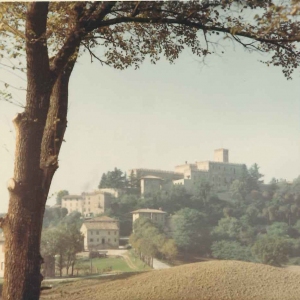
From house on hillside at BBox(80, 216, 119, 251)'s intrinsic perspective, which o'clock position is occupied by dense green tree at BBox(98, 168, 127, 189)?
The dense green tree is roughly at 6 o'clock from the house on hillside.

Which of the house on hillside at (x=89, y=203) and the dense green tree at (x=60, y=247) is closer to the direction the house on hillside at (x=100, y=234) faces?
the dense green tree

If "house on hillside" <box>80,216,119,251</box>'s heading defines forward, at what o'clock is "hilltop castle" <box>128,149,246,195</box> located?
The hilltop castle is roughly at 7 o'clock from the house on hillside.

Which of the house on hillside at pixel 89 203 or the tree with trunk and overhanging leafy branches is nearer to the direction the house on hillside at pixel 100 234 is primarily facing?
the tree with trunk and overhanging leafy branches

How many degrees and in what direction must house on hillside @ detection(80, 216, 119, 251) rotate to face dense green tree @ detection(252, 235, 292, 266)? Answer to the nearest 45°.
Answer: approximately 90° to its left

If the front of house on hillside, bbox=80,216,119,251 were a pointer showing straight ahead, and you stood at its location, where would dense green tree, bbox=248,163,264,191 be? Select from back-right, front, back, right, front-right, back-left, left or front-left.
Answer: back-left

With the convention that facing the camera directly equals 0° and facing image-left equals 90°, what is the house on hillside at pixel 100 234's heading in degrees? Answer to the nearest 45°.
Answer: approximately 0°

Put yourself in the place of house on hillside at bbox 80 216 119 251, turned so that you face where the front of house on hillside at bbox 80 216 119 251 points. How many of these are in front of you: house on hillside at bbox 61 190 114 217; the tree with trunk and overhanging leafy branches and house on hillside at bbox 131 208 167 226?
1

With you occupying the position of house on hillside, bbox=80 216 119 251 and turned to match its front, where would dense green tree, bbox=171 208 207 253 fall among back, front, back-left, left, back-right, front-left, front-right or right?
back-left

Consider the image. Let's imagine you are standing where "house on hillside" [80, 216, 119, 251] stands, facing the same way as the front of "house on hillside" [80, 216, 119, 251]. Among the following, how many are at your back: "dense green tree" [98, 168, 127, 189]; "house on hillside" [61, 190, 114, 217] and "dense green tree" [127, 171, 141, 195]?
3

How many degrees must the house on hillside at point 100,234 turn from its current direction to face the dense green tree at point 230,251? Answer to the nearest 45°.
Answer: approximately 135° to its left

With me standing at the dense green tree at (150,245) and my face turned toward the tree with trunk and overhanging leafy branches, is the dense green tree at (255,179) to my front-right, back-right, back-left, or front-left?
back-left

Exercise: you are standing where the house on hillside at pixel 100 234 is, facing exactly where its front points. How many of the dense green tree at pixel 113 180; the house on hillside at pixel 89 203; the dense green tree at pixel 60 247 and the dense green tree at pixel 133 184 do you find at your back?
3
